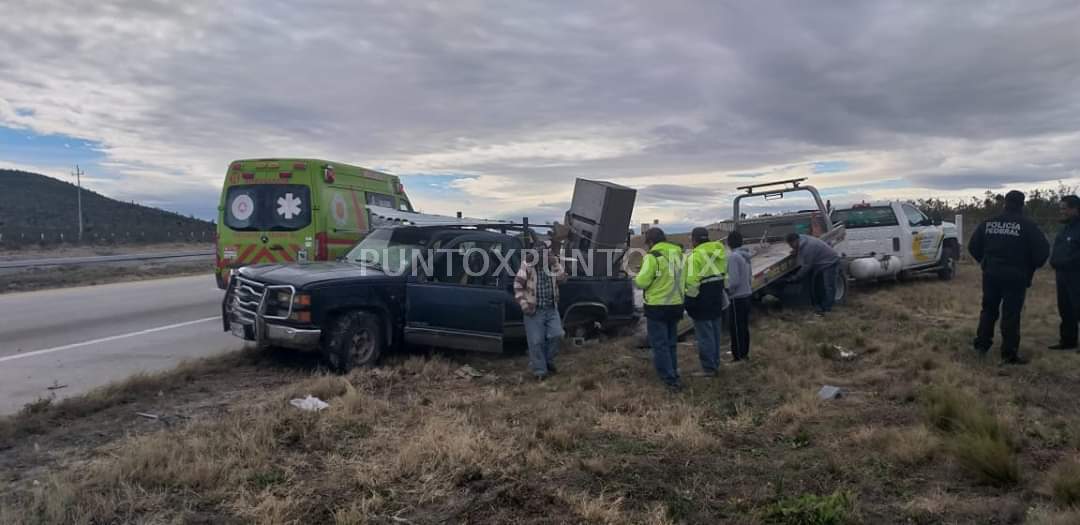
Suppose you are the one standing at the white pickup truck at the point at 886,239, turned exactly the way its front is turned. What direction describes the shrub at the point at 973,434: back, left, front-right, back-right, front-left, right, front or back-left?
back-right

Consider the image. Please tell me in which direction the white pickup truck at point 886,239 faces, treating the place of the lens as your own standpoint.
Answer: facing away from the viewer and to the right of the viewer

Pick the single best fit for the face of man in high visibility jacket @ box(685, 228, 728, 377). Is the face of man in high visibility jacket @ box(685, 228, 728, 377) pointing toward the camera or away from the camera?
away from the camera

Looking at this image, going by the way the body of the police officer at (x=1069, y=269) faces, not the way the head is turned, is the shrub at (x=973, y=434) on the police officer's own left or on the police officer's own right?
on the police officer's own left

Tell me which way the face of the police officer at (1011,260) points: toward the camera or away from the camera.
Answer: away from the camera

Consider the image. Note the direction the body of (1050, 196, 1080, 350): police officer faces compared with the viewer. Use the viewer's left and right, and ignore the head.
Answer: facing to the left of the viewer

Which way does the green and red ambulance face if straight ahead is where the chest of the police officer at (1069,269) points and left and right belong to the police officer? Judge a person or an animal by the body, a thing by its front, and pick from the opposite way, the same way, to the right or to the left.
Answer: to the right

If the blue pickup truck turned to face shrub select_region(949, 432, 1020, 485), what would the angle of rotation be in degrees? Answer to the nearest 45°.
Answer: approximately 90° to its left

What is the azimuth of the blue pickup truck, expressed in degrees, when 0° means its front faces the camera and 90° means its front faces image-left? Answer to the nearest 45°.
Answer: approximately 45°

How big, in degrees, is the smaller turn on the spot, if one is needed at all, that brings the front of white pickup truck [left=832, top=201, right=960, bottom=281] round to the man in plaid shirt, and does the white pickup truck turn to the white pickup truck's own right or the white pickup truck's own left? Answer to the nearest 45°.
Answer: approximately 135° to the white pickup truck's own right
